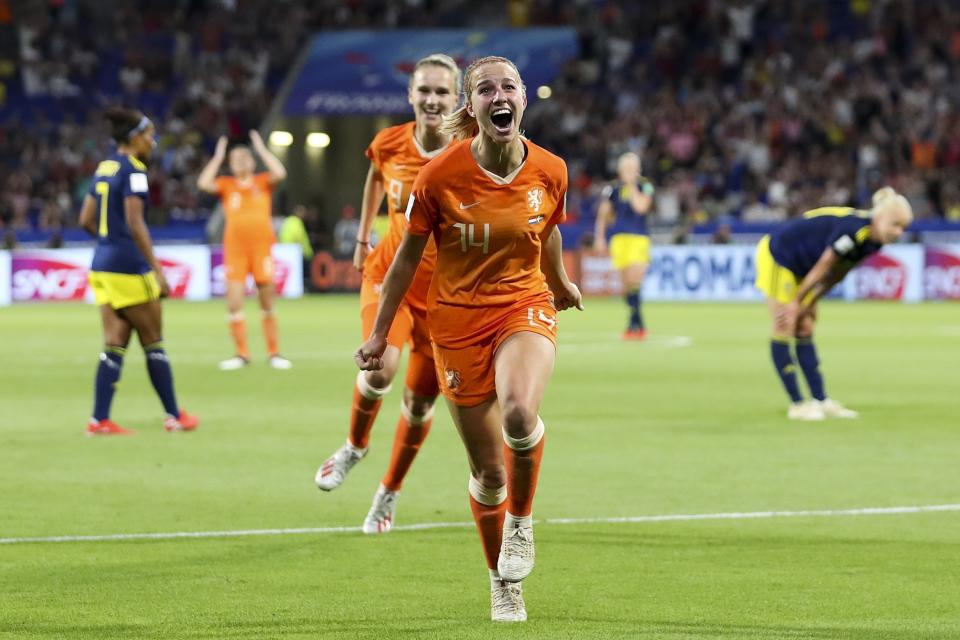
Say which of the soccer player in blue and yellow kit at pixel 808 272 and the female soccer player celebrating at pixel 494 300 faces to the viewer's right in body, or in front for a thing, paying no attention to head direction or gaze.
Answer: the soccer player in blue and yellow kit

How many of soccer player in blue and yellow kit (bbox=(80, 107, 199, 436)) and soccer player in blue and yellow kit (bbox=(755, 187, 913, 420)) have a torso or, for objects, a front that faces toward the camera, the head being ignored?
0

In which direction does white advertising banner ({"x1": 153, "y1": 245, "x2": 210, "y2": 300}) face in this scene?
toward the camera

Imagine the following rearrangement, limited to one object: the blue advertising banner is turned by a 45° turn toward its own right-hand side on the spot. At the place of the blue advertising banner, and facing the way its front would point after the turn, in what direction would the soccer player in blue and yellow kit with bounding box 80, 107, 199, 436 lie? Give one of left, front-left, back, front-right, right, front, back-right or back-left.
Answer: front-left

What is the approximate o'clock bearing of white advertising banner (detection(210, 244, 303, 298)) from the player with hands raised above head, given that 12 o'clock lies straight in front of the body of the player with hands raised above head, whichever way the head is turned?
The white advertising banner is roughly at 6 o'clock from the player with hands raised above head.

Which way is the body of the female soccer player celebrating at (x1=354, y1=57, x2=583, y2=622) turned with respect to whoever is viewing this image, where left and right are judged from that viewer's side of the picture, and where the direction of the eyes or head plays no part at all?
facing the viewer

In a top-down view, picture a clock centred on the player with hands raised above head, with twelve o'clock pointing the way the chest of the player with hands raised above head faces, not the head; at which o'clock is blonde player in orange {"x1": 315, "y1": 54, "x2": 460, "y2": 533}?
The blonde player in orange is roughly at 12 o'clock from the player with hands raised above head.

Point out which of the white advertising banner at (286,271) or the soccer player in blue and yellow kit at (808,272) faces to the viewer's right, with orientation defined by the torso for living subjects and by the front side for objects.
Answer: the soccer player in blue and yellow kit

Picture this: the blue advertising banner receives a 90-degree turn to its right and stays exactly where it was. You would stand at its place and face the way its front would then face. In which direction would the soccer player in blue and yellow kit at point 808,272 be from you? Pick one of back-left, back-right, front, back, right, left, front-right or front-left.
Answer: left

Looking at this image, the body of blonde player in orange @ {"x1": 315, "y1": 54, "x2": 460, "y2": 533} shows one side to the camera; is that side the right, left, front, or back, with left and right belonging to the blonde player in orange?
front

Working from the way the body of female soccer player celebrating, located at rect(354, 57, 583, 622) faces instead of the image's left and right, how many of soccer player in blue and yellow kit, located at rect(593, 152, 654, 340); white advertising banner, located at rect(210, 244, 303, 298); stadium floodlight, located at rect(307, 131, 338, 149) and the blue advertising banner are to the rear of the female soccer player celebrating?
4

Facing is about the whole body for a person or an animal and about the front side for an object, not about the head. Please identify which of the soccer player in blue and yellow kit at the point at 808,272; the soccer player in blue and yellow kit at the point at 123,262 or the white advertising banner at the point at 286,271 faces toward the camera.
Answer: the white advertising banner

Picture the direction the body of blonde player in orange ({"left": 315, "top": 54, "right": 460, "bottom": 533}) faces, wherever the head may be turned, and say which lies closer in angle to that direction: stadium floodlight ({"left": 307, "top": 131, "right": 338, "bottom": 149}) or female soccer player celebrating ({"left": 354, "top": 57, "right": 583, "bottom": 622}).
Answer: the female soccer player celebrating
